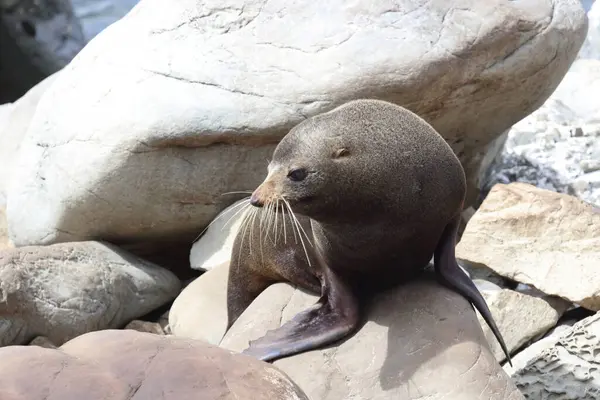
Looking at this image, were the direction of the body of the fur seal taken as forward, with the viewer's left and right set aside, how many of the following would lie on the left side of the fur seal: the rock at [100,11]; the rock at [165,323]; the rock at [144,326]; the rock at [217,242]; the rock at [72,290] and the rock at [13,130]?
0

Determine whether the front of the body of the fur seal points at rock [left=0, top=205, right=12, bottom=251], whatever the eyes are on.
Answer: no

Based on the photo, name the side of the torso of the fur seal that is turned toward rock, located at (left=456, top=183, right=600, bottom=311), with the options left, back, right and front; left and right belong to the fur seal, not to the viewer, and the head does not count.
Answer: back

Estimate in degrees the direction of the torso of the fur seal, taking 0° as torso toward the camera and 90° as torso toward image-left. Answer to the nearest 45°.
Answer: approximately 45°

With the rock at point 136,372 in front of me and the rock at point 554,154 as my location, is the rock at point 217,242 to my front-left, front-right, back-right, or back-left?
front-right

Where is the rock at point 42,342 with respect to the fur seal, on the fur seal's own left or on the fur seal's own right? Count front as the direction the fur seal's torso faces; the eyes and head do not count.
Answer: on the fur seal's own right

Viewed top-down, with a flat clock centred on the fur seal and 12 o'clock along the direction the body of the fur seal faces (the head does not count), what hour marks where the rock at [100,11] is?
The rock is roughly at 4 o'clock from the fur seal.

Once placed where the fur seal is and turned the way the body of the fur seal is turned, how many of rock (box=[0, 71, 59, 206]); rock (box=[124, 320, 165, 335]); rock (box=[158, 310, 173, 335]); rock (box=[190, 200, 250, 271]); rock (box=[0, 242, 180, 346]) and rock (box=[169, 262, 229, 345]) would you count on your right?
6

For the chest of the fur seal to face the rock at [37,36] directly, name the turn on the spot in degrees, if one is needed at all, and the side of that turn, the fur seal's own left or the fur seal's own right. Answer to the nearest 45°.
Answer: approximately 90° to the fur seal's own right

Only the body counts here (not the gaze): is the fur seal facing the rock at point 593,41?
no

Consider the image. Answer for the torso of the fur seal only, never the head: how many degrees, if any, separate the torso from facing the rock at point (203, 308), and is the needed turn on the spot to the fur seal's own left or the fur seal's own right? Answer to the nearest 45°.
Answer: approximately 90° to the fur seal's own right

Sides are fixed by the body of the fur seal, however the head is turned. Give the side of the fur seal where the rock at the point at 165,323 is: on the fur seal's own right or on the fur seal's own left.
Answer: on the fur seal's own right

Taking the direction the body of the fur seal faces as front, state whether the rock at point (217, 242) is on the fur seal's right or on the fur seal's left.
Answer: on the fur seal's right

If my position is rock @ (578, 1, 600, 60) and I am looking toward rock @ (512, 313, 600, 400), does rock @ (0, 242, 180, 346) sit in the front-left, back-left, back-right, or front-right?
front-right

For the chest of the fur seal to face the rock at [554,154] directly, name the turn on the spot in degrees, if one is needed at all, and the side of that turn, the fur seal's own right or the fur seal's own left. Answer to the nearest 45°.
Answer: approximately 180°
